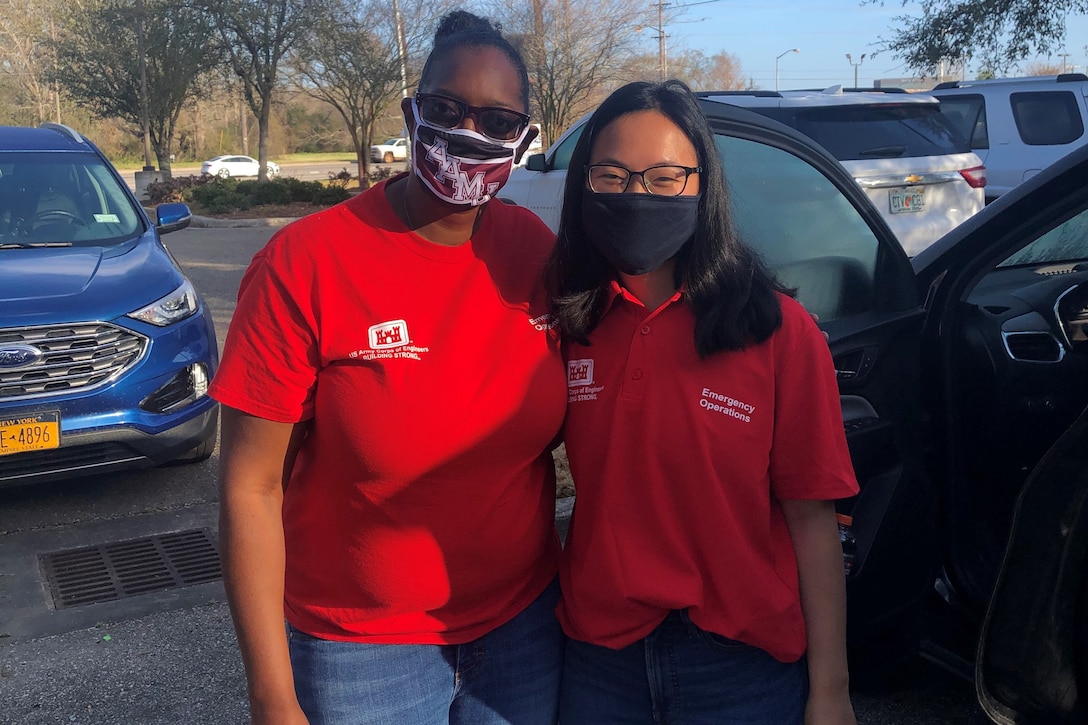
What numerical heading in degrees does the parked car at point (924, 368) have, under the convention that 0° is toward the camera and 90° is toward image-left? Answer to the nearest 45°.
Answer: approximately 135°

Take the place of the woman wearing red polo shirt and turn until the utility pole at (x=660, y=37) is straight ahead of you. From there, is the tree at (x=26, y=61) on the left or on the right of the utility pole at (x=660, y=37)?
left

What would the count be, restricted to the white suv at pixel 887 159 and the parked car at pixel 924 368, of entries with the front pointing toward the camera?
0

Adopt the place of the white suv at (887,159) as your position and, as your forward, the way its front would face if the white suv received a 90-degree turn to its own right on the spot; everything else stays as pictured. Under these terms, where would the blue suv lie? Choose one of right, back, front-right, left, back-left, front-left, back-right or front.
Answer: back

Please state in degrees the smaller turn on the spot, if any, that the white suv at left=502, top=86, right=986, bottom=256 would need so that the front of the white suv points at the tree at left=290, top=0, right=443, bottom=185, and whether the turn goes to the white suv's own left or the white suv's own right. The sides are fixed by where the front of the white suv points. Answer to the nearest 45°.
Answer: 0° — it already faces it

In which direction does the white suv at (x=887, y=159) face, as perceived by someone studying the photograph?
facing away from the viewer and to the left of the viewer

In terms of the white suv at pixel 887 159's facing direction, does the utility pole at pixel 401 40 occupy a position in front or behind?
in front
